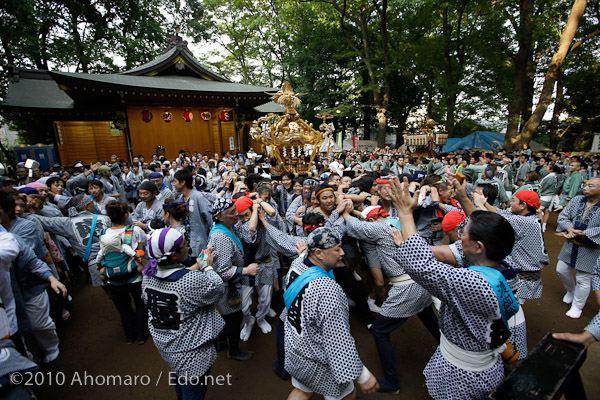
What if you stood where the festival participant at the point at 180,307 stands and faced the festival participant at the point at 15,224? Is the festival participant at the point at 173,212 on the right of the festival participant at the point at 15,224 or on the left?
right

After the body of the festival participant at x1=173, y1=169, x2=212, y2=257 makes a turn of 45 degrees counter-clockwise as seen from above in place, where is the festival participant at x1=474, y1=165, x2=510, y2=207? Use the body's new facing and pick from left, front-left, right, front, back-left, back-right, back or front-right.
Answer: back-left

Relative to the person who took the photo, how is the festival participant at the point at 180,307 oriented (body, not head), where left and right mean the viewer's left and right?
facing away from the viewer and to the right of the viewer

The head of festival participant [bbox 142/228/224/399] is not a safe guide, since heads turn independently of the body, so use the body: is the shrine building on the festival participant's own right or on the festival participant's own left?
on the festival participant's own left

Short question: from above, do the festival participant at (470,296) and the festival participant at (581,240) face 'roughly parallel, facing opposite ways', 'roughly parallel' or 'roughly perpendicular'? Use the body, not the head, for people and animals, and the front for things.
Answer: roughly perpendicular

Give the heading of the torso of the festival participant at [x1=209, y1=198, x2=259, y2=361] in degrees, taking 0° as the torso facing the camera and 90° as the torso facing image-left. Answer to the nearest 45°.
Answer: approximately 270°

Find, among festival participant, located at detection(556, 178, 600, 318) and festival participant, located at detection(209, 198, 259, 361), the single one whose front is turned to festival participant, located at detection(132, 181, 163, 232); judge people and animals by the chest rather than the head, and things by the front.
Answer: festival participant, located at detection(556, 178, 600, 318)
